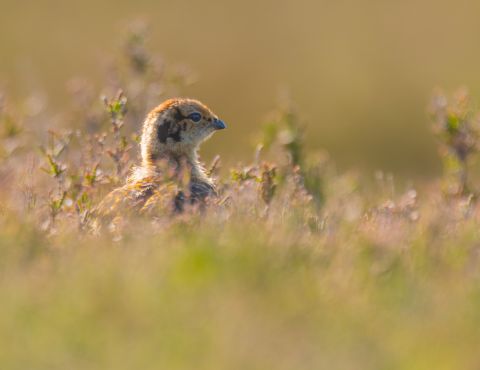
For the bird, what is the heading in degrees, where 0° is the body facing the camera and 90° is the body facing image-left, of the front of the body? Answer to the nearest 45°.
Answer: approximately 270°
